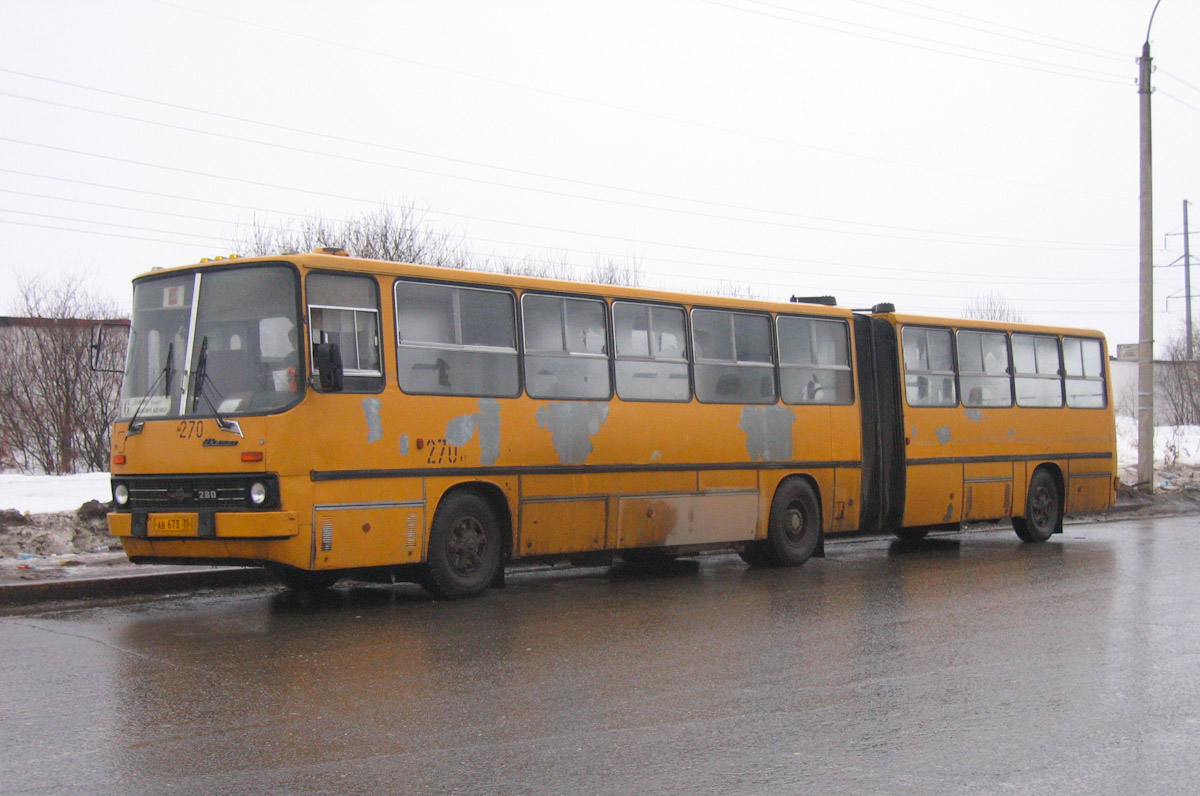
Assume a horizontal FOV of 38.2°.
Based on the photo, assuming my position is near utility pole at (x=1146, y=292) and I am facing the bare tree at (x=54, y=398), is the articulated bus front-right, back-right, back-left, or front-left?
front-left

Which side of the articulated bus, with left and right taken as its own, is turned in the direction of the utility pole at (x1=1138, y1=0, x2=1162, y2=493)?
back

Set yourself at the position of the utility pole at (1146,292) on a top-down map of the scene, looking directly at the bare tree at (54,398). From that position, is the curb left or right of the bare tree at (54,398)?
left

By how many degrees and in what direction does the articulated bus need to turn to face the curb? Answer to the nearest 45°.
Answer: approximately 45° to its right

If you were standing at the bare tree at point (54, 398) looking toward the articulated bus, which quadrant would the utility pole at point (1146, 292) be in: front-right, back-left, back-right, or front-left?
front-left

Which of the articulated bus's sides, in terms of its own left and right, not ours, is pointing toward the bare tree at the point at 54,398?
right

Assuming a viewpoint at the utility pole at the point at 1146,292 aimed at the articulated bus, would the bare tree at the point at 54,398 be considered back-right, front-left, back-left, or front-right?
front-right

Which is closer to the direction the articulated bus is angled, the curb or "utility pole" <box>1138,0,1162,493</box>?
the curb

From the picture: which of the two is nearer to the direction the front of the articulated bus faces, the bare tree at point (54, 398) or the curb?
the curb

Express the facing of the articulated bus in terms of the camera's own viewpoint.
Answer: facing the viewer and to the left of the viewer
